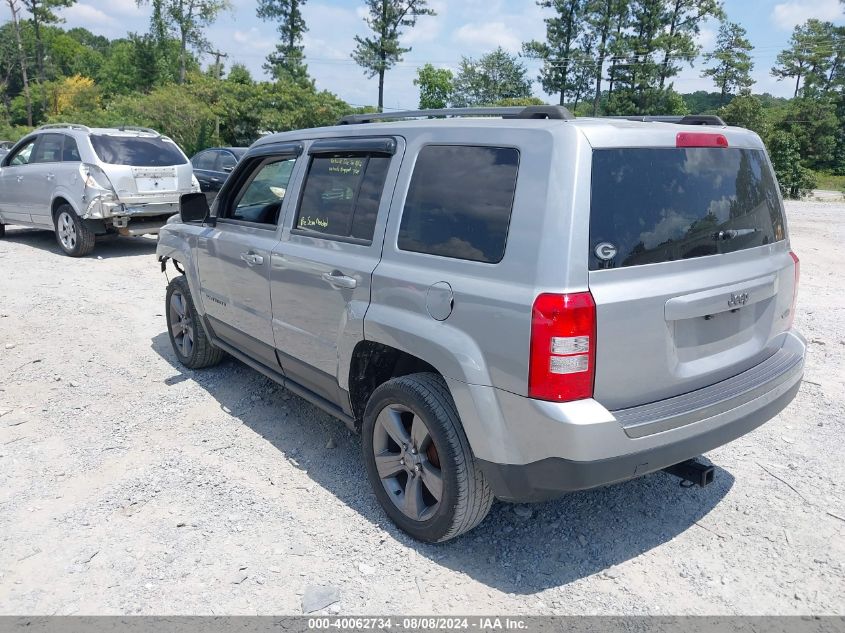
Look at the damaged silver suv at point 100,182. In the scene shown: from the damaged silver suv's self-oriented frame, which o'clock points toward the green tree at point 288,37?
The green tree is roughly at 2 o'clock from the damaged silver suv.

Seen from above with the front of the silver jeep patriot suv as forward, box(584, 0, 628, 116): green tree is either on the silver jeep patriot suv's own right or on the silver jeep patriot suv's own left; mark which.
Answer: on the silver jeep patriot suv's own right

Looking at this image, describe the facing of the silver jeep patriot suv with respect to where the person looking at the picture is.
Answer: facing away from the viewer and to the left of the viewer

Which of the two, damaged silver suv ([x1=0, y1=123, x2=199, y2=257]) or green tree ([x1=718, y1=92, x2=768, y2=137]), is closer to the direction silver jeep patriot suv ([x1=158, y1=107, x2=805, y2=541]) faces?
the damaged silver suv

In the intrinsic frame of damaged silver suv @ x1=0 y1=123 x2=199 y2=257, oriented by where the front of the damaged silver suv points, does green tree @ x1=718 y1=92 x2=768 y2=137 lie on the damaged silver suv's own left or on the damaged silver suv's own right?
on the damaged silver suv's own right

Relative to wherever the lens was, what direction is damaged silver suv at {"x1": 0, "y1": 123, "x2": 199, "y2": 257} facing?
facing away from the viewer and to the left of the viewer

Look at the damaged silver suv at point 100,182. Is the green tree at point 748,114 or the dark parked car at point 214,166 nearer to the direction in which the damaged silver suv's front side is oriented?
the dark parked car

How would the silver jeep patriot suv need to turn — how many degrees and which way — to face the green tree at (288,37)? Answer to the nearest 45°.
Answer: approximately 45° to its right
